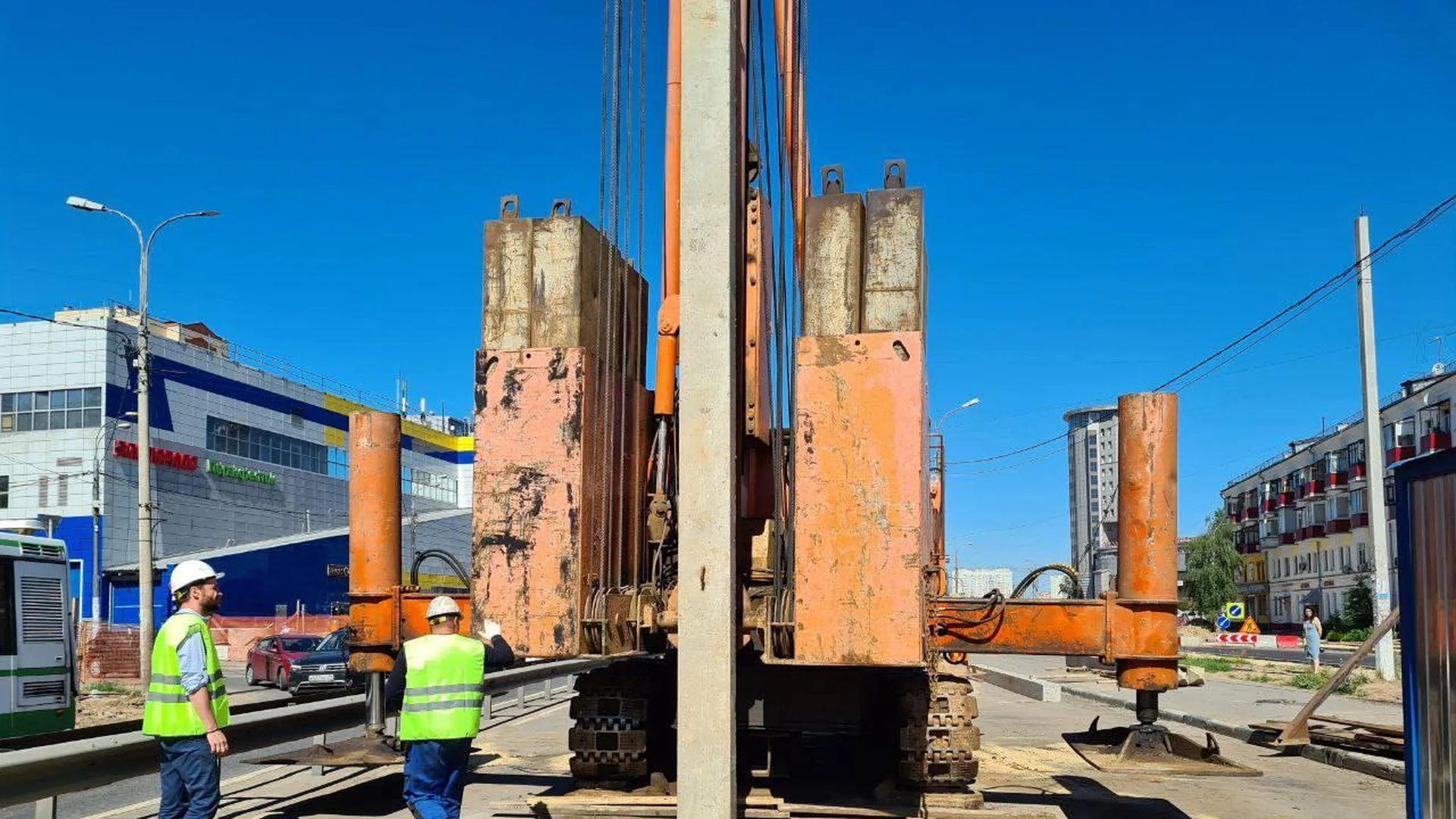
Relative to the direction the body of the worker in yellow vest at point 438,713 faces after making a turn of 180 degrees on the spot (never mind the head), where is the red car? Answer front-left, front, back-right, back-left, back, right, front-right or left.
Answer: back

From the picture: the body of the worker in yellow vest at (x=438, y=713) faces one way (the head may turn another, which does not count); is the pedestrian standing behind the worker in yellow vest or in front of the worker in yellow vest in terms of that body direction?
in front

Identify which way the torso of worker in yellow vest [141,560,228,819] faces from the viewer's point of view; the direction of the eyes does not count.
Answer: to the viewer's right

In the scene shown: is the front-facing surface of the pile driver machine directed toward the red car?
no

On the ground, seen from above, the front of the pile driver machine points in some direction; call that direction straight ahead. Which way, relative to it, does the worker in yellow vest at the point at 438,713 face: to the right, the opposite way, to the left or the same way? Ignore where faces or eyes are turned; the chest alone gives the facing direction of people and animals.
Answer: the opposite way

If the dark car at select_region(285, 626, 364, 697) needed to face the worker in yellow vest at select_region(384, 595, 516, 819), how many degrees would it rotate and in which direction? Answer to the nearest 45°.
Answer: approximately 45° to its left

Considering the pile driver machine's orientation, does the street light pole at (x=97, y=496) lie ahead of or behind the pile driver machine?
behind

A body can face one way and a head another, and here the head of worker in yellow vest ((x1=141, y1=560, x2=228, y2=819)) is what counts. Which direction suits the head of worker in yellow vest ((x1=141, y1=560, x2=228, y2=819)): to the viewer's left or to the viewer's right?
to the viewer's right

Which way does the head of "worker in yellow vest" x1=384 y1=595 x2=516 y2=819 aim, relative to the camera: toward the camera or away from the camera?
away from the camera

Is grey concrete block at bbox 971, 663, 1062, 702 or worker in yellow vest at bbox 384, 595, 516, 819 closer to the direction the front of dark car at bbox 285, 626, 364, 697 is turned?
the worker in yellow vest

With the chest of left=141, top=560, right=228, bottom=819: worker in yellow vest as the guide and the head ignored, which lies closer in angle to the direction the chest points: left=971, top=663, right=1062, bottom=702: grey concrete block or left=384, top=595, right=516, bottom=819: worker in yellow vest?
the worker in yellow vest

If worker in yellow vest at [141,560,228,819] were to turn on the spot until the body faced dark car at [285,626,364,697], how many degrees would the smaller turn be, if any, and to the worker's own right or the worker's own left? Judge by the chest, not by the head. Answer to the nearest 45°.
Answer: approximately 90° to the worker's own left

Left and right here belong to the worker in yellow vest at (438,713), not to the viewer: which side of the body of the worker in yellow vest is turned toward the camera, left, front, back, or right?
back

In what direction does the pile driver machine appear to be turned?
toward the camera

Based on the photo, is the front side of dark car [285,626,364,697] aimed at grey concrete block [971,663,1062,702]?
no

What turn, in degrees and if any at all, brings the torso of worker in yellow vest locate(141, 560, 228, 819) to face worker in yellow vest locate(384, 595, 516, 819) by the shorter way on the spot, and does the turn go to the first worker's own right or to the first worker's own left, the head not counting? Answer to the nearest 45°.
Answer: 0° — they already face them
